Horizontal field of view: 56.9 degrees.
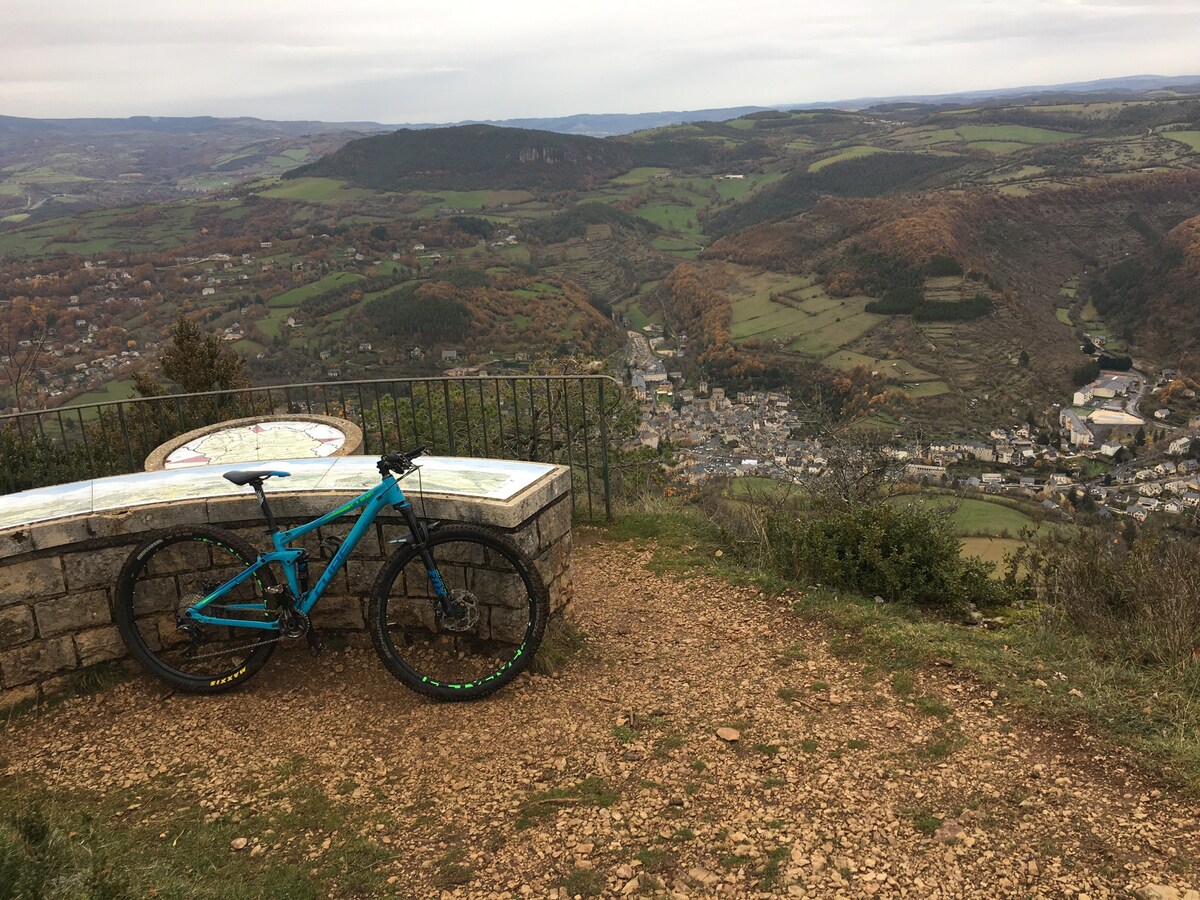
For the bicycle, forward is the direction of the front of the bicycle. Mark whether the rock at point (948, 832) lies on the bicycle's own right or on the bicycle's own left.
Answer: on the bicycle's own right

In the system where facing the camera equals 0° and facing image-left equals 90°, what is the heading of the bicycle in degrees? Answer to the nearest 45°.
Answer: approximately 270°

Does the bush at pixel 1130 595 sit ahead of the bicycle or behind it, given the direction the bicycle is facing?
ahead

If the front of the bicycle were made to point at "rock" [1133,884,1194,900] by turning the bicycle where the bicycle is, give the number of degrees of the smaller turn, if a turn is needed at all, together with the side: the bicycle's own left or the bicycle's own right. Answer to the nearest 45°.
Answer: approximately 45° to the bicycle's own right

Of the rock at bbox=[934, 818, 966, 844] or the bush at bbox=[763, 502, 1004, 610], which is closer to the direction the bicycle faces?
the bush

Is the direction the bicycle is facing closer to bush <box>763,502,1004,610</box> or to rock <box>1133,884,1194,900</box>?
the bush
